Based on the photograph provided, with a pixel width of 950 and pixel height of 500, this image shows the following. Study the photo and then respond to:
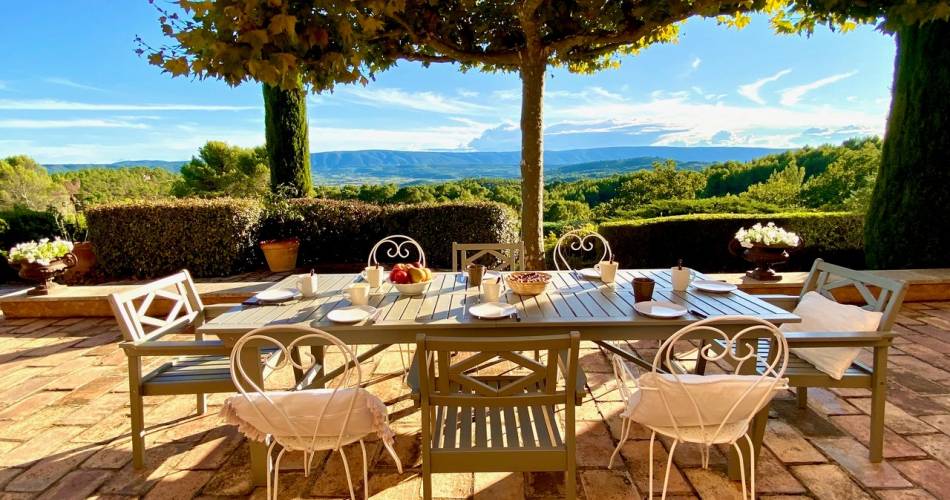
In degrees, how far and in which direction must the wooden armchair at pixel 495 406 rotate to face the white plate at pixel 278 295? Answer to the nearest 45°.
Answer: approximately 45° to its left

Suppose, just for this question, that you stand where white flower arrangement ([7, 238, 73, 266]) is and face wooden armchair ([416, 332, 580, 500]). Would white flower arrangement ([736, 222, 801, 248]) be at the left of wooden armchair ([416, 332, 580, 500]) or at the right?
left

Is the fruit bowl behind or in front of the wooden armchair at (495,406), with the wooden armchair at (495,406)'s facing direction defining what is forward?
in front

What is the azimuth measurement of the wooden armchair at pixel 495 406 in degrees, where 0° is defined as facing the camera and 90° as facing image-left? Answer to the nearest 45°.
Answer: approximately 180°

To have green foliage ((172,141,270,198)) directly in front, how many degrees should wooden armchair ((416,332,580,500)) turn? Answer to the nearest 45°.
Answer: approximately 45° to its left

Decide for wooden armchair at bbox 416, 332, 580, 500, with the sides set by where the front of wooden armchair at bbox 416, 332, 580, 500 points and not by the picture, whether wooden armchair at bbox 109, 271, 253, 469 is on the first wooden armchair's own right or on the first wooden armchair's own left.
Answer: on the first wooden armchair's own left

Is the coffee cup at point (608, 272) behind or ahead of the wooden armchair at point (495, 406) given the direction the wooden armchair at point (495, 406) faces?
ahead
